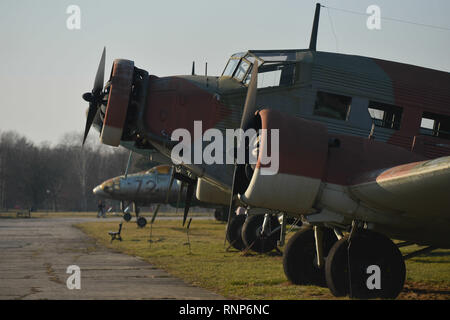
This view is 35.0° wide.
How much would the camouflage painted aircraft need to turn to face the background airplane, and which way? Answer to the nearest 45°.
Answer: approximately 90° to its right

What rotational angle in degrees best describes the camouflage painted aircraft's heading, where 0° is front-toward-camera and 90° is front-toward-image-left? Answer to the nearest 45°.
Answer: approximately 90°
